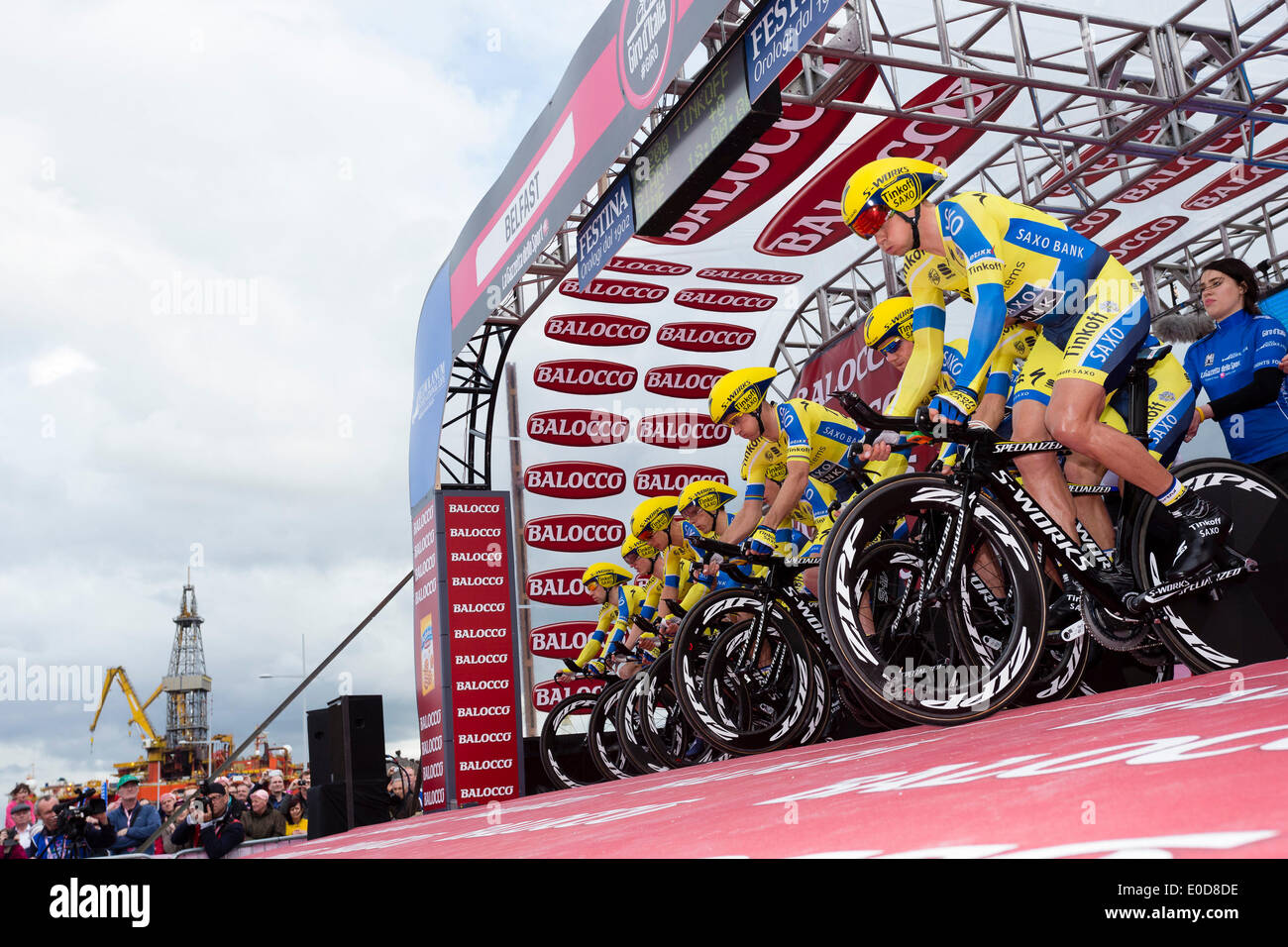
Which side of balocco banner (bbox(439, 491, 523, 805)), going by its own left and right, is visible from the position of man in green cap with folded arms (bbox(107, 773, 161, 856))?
right

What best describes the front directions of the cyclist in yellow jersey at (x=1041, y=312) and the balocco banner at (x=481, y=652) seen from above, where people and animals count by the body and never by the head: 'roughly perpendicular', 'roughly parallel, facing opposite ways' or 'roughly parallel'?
roughly perpendicular

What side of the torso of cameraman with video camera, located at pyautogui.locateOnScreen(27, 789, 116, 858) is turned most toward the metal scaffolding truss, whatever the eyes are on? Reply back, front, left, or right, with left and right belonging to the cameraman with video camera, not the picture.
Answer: front

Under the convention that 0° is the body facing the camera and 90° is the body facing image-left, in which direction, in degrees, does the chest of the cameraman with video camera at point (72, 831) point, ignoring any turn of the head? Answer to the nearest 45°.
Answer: approximately 315°

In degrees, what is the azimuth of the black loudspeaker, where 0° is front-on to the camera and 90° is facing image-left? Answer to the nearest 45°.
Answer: approximately 45°

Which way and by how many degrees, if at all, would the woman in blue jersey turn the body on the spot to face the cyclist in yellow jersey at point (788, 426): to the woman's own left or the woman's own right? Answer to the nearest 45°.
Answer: approximately 45° to the woman's own right

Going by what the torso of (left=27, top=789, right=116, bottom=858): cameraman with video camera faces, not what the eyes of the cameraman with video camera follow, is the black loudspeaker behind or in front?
in front

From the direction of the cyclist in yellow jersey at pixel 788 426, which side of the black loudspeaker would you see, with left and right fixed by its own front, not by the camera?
left

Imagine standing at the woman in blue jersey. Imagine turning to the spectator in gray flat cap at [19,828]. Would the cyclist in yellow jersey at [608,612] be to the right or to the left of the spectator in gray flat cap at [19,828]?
right

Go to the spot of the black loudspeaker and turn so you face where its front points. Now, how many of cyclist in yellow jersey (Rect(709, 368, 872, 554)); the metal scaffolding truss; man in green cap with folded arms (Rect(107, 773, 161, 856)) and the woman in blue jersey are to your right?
1

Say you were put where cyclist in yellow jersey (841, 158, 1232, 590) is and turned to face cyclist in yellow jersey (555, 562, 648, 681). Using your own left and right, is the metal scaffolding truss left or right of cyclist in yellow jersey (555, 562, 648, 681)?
right
